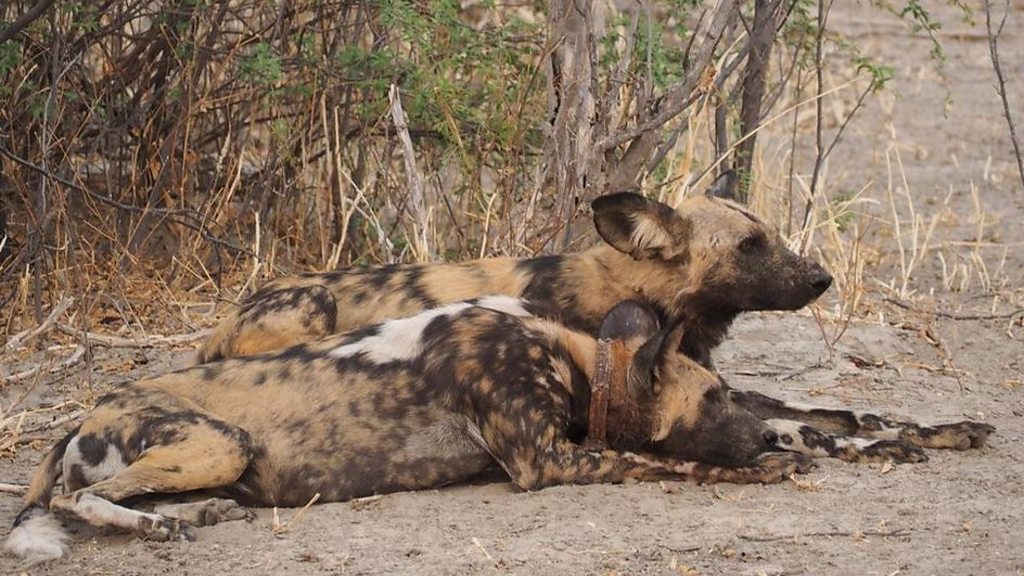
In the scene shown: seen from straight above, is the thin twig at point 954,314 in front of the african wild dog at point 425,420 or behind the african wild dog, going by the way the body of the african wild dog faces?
in front

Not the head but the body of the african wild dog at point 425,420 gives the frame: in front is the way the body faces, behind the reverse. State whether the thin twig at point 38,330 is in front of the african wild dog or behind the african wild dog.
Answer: behind

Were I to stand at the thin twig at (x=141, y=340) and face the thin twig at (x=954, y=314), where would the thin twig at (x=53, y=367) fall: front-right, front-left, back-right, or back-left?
back-right

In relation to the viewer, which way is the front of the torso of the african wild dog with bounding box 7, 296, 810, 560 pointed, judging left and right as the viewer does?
facing to the right of the viewer

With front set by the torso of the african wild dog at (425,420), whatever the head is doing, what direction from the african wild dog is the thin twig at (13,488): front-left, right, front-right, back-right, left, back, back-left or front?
back

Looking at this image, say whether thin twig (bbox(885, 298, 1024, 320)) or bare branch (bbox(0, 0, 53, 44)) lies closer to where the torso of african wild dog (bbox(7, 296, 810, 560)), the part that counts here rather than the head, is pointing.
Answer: the thin twig

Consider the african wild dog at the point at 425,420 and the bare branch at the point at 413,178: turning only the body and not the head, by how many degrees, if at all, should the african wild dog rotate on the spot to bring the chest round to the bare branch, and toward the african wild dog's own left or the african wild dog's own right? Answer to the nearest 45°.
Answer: approximately 90° to the african wild dog's own left
